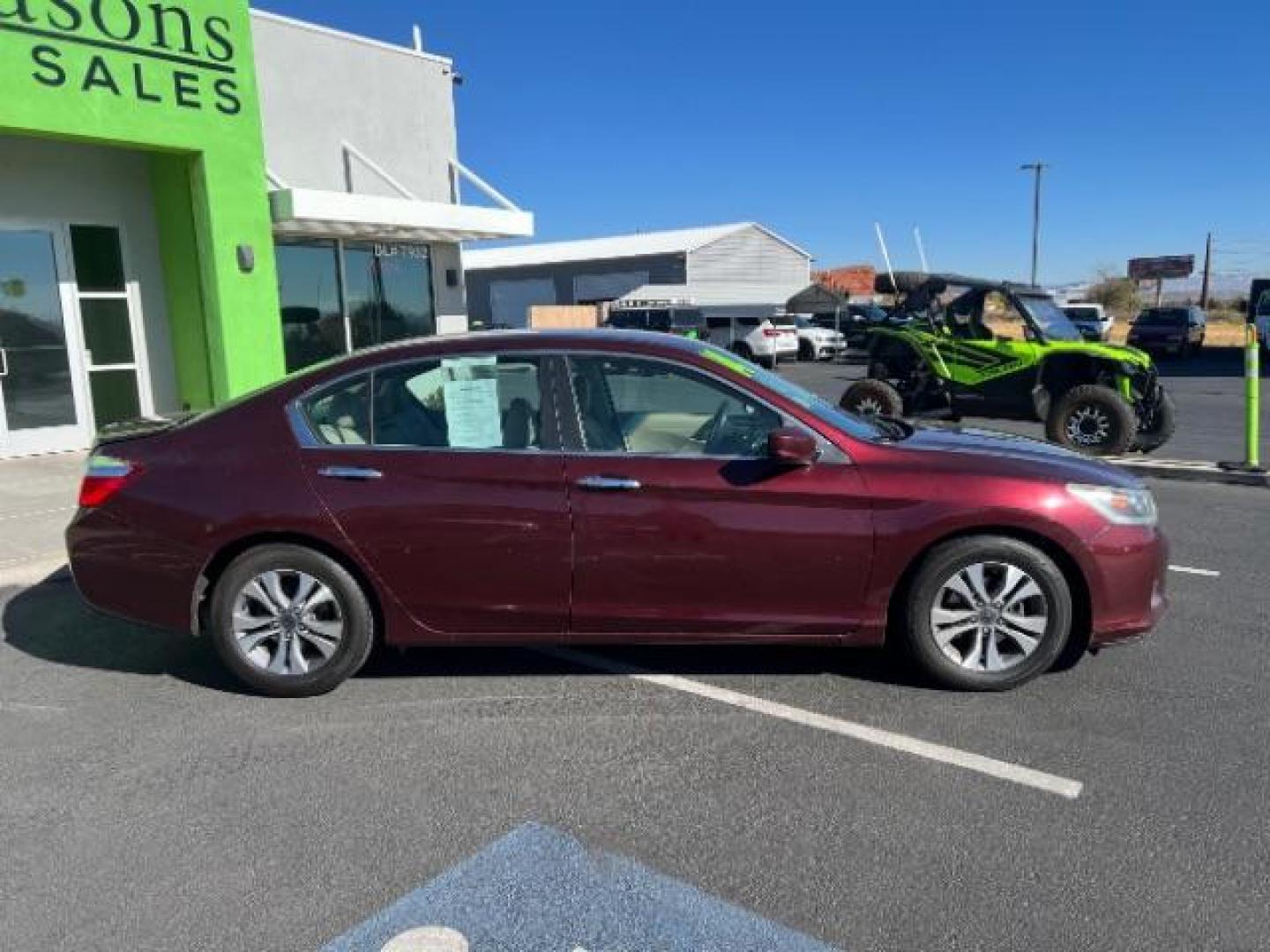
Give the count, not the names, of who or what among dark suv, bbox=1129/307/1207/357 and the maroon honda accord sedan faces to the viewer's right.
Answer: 1

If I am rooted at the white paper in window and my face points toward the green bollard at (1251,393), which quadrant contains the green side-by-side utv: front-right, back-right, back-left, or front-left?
front-left

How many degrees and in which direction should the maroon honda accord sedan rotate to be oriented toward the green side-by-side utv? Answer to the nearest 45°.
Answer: approximately 45° to its left

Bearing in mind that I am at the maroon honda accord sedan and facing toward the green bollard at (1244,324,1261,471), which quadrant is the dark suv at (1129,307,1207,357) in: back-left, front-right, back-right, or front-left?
front-left

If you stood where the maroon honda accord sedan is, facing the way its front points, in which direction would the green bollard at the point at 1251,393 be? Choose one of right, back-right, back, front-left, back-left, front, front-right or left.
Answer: front-left

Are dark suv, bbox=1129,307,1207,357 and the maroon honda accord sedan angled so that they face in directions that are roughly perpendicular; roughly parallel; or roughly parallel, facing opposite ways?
roughly perpendicular

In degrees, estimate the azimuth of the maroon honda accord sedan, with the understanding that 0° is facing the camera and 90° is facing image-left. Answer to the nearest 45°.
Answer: approximately 270°

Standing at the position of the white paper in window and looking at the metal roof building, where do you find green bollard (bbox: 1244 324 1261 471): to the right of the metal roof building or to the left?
right

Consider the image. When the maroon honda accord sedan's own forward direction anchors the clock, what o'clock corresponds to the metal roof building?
The metal roof building is roughly at 9 o'clock from the maroon honda accord sedan.

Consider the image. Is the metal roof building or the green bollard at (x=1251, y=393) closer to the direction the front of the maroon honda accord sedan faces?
the green bollard
